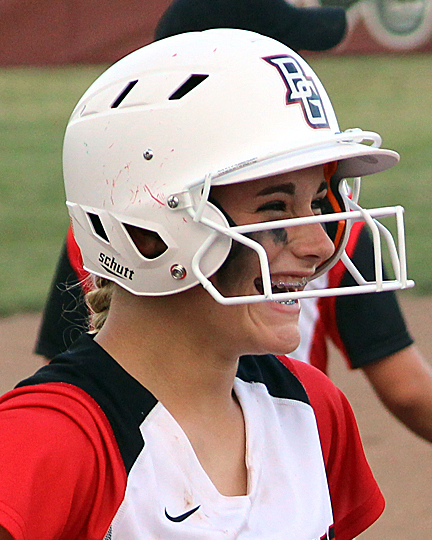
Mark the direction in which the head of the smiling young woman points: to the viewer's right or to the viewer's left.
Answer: to the viewer's right

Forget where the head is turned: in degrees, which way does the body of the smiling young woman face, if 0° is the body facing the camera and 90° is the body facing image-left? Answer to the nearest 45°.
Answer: approximately 315°
